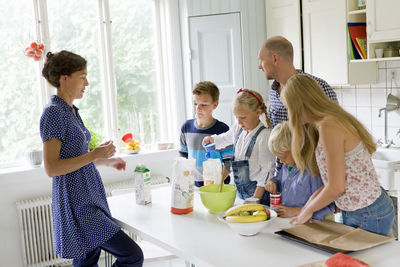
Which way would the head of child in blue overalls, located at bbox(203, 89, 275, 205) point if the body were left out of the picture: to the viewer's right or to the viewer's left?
to the viewer's left

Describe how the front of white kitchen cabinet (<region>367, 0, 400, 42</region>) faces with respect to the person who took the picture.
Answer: facing the viewer

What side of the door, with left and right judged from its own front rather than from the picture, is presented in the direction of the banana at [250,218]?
front

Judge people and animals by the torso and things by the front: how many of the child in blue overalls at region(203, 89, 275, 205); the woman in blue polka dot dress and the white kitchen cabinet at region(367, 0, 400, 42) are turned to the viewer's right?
1

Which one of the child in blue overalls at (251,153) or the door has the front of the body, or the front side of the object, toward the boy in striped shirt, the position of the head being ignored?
the door

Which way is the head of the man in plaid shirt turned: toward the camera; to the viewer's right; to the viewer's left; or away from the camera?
to the viewer's left

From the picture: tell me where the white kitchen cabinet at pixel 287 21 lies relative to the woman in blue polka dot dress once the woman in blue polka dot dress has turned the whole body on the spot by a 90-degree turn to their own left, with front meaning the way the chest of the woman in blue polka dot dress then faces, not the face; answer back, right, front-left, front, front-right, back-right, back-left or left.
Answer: front-right

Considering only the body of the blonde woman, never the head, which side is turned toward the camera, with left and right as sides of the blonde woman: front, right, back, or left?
left

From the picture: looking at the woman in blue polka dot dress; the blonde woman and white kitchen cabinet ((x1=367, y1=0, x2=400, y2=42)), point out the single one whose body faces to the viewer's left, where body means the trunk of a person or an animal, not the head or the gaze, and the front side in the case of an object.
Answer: the blonde woman

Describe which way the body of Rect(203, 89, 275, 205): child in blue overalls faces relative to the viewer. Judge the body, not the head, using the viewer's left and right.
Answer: facing the viewer and to the left of the viewer

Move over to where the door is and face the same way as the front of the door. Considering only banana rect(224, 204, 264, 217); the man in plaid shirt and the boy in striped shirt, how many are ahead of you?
3

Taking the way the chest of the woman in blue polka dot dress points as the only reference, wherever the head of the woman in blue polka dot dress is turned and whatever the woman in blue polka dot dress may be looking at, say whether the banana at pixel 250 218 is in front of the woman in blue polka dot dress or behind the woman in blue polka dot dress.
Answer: in front

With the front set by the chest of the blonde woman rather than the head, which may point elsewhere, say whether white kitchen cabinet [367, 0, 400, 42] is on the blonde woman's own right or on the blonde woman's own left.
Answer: on the blonde woman's own right

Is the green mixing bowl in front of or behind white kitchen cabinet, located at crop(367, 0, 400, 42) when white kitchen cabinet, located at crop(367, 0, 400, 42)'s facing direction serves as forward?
in front

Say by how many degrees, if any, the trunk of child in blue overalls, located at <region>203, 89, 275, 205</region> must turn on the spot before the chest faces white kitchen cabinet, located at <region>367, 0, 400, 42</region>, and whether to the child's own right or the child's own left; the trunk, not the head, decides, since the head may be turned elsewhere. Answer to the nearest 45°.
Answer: approximately 180°

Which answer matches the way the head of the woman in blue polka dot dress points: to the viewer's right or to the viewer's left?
to the viewer's right

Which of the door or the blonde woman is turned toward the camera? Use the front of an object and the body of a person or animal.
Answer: the door
